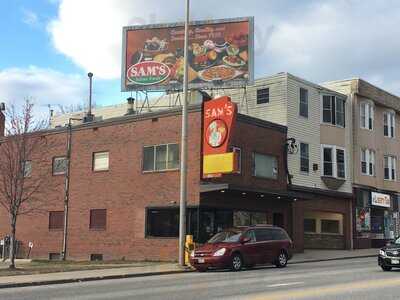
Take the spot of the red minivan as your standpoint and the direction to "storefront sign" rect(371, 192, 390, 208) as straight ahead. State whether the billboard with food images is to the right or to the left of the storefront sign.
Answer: left

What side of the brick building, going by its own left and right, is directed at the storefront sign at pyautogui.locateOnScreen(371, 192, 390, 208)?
left

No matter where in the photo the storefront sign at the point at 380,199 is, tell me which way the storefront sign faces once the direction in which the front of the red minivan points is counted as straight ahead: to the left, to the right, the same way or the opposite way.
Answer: to the left

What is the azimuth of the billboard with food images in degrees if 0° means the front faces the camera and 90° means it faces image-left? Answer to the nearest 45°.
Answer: approximately 0°

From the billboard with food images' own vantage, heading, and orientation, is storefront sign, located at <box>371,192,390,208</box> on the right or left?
on its left

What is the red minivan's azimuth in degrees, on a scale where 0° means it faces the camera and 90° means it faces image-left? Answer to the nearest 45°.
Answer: approximately 45°

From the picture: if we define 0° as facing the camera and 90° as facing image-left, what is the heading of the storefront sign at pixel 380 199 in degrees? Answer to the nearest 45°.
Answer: approximately 315°

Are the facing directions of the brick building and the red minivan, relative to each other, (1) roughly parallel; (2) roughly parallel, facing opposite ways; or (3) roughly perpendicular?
roughly perpendicular

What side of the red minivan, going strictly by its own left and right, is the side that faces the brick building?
right

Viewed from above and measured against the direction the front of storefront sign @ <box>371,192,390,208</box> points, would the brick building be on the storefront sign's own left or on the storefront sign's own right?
on the storefront sign's own right
